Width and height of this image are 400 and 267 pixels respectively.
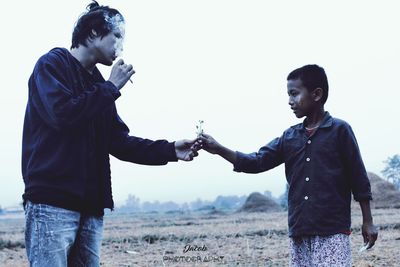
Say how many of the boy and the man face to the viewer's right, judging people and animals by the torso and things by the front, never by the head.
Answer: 1

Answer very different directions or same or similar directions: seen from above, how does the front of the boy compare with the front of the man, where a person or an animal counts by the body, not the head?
very different directions

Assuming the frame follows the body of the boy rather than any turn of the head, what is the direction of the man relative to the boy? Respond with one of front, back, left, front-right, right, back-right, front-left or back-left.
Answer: front

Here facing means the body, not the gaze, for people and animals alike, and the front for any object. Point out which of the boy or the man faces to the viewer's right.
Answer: the man

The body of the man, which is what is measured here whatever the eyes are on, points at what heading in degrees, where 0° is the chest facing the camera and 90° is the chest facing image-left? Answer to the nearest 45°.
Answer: approximately 270°

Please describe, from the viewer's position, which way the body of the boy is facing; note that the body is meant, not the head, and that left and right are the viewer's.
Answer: facing the viewer and to the left of the viewer

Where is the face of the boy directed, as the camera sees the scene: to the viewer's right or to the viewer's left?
to the viewer's left

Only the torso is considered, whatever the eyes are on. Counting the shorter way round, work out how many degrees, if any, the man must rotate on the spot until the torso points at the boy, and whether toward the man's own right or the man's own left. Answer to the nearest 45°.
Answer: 0° — they already face them
